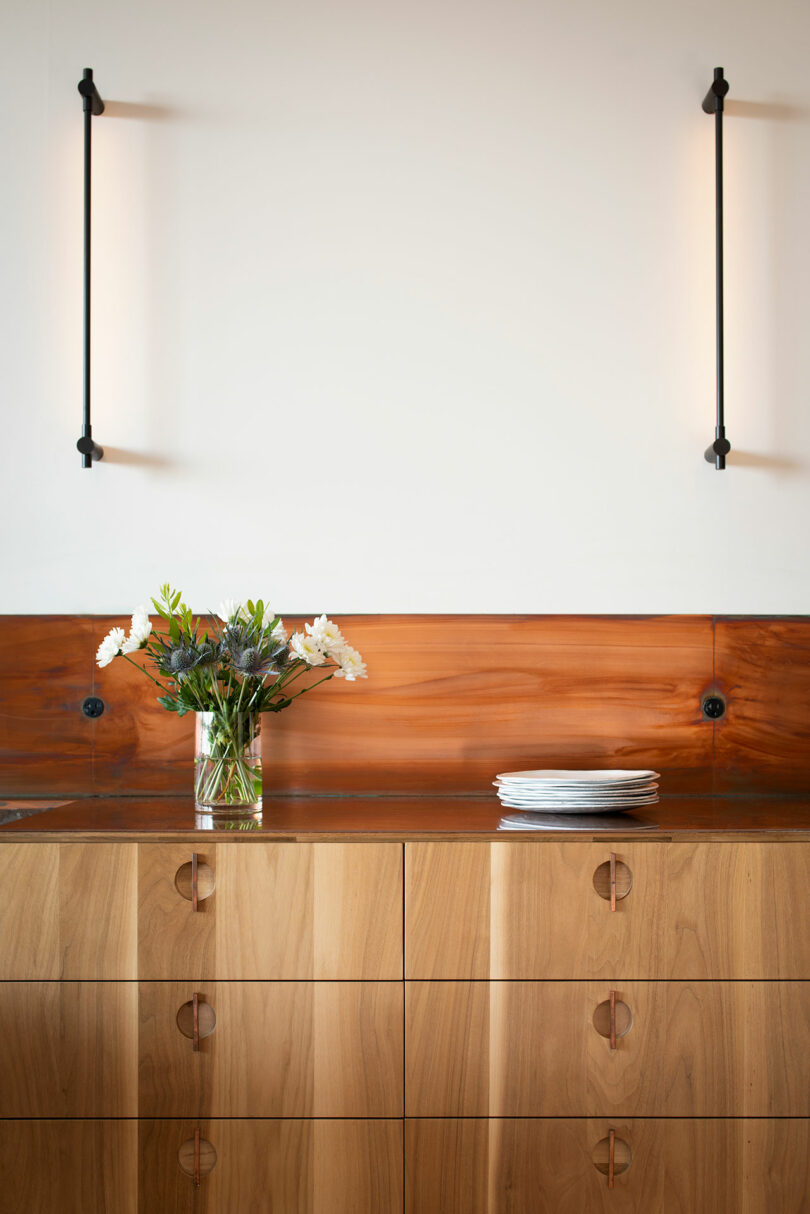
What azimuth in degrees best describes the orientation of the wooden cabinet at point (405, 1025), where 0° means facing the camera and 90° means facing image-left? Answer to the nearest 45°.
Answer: approximately 0°

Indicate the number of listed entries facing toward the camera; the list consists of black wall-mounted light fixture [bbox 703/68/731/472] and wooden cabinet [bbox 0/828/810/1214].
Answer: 2

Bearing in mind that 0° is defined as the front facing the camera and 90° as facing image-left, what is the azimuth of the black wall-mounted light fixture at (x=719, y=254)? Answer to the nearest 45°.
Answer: approximately 0°
